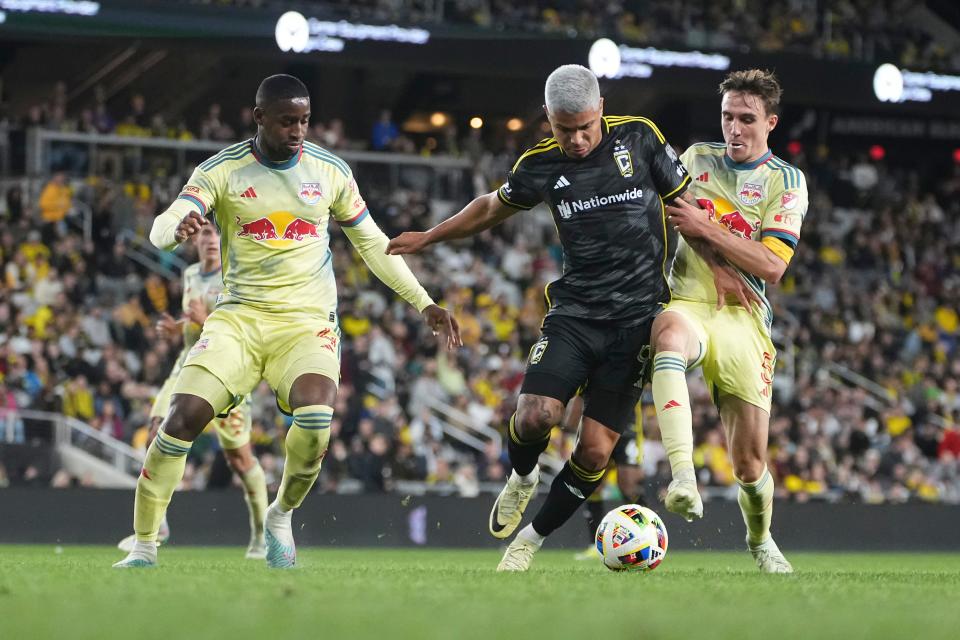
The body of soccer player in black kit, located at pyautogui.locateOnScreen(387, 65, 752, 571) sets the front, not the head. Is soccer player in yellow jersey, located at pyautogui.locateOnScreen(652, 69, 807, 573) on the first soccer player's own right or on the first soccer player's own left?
on the first soccer player's own left

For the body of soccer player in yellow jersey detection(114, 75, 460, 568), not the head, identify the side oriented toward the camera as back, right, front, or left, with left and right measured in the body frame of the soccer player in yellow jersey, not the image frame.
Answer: front

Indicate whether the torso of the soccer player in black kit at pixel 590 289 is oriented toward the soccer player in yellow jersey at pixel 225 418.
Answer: no

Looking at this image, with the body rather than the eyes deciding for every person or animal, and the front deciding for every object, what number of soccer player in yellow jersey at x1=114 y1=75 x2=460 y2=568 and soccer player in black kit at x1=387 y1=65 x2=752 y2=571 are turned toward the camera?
2

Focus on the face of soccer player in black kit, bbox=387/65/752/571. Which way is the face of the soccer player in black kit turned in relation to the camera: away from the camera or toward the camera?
toward the camera

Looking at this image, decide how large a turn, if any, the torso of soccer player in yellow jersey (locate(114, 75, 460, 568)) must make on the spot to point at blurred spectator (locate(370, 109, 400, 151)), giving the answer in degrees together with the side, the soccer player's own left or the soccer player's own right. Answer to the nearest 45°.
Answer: approximately 180°

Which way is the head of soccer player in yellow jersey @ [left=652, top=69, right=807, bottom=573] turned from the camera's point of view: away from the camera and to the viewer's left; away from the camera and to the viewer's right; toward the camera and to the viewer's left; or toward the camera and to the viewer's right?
toward the camera and to the viewer's left

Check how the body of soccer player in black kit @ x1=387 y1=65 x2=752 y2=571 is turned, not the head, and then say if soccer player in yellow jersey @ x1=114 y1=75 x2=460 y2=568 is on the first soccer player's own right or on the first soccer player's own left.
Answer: on the first soccer player's own right

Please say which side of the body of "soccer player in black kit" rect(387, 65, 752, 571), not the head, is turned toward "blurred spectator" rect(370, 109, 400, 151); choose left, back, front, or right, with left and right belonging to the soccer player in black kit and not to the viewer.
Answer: back

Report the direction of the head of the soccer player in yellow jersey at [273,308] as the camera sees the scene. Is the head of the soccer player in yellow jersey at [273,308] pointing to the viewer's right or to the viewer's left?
to the viewer's right

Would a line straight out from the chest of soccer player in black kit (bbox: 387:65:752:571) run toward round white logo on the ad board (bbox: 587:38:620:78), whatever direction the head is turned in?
no

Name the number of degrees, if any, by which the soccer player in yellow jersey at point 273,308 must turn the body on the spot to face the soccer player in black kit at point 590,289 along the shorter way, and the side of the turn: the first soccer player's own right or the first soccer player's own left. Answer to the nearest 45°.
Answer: approximately 90° to the first soccer player's own left

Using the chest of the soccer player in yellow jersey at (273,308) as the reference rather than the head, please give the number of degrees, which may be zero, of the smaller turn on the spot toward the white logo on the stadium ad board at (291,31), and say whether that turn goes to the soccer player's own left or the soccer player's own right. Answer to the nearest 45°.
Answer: approximately 180°

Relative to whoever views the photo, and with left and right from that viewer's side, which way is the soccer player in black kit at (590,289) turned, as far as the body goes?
facing the viewer

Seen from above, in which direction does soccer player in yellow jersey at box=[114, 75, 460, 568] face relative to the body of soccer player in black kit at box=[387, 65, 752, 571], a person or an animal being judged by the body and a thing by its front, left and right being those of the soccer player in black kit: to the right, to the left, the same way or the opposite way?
the same way

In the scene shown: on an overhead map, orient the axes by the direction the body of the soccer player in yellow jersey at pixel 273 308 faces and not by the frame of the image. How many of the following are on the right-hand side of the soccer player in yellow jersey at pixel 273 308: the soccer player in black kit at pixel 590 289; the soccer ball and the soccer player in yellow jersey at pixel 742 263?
0

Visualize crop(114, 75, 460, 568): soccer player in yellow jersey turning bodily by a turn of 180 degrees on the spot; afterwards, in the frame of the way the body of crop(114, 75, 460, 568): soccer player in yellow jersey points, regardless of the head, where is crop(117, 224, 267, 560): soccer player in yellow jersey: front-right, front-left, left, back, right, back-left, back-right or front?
front
